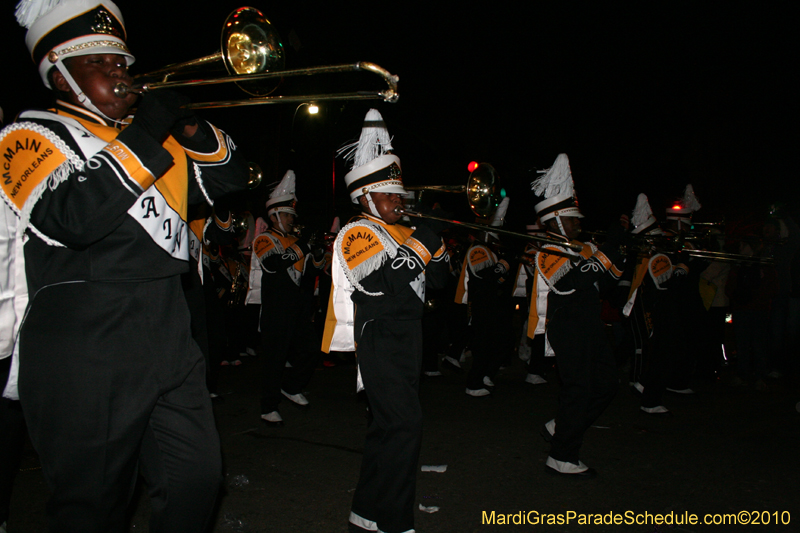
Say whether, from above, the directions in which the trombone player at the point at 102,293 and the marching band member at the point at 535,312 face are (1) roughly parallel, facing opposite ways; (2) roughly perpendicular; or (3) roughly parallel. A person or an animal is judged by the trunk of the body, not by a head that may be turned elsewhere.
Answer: roughly parallel

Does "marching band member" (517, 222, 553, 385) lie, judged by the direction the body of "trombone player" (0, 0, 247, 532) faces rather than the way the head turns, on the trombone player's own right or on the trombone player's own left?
on the trombone player's own left

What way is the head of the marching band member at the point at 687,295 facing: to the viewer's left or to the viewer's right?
to the viewer's right

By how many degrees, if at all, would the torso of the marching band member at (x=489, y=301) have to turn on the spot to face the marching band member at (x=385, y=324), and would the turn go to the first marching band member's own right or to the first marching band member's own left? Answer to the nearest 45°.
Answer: approximately 90° to the first marching band member's own right

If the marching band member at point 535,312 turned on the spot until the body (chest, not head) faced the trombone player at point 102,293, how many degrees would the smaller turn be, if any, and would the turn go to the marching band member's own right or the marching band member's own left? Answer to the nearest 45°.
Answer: approximately 90° to the marching band member's own right

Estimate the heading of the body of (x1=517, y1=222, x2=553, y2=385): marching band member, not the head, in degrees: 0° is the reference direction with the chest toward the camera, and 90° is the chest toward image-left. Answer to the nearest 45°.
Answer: approximately 270°

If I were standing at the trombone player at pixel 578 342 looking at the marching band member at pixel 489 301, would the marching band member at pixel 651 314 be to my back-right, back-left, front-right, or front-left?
front-right

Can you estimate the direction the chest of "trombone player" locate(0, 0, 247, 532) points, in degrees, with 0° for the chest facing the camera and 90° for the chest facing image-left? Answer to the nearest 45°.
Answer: approximately 315°

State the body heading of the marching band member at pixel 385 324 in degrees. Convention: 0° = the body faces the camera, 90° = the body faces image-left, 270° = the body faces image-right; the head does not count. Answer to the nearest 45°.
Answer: approximately 270°

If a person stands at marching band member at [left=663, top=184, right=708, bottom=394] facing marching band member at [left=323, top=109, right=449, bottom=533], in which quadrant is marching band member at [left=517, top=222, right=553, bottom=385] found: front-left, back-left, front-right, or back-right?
front-right

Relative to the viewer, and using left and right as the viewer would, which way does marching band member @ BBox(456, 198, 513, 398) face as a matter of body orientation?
facing to the right of the viewer
